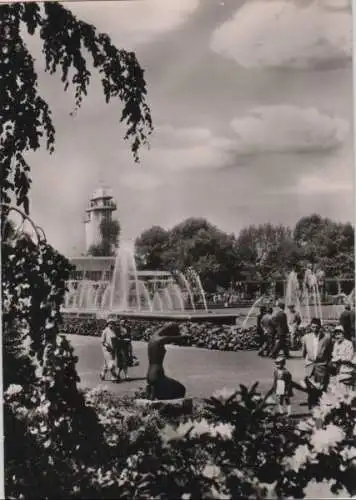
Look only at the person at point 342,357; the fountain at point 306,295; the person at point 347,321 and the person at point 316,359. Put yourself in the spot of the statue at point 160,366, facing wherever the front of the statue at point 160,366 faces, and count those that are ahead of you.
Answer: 4

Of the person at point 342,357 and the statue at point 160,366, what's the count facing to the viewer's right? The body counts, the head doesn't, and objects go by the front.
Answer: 1

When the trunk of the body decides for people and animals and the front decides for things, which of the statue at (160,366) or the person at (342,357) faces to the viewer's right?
the statue at (160,366)

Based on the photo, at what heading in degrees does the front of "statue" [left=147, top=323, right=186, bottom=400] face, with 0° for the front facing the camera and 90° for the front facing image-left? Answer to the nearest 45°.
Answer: approximately 270°

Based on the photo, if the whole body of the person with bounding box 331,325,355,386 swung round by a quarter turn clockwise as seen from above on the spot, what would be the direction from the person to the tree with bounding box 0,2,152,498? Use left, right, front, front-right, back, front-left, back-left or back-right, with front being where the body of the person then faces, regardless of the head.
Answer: front-left

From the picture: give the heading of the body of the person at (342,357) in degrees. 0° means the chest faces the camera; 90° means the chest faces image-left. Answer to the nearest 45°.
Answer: approximately 45°
